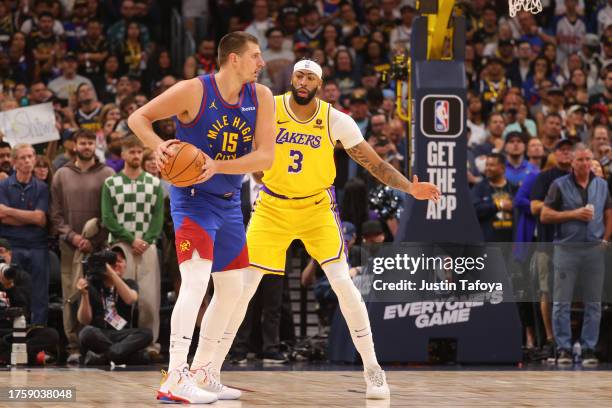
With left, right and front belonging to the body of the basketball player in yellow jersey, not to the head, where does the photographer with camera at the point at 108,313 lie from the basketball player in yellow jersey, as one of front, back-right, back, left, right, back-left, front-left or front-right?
back-right

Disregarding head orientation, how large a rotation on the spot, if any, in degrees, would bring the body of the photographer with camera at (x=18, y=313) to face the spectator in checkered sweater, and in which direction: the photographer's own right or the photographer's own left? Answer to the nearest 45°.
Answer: approximately 90° to the photographer's own left

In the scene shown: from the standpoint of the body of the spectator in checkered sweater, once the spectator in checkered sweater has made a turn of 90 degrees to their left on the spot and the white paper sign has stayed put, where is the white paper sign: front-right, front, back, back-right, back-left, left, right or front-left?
back-left

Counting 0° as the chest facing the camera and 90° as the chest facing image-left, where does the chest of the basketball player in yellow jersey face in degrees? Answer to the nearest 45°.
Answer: approximately 0°
